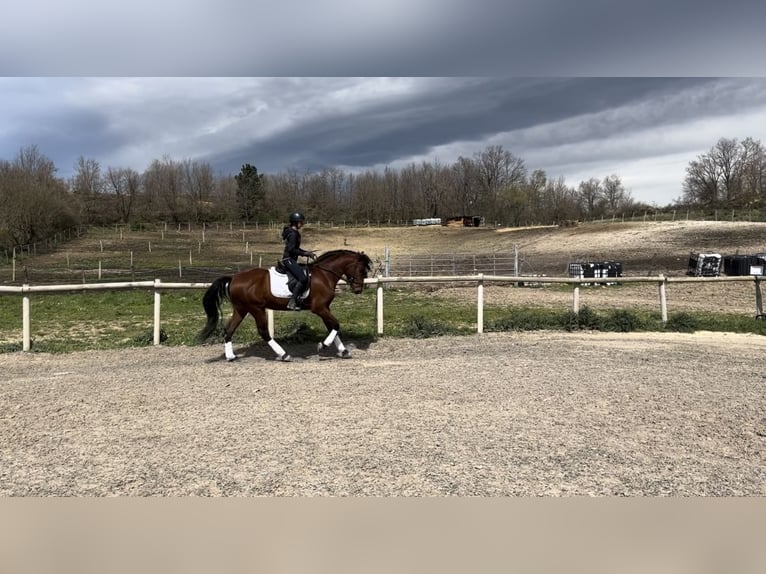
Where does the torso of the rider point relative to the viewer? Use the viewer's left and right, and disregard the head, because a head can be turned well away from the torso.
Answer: facing to the right of the viewer

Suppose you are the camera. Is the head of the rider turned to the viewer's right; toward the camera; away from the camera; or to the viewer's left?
to the viewer's right

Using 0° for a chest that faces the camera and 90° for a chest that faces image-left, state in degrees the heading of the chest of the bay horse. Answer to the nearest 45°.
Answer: approximately 270°
